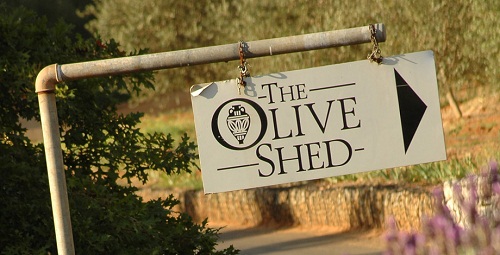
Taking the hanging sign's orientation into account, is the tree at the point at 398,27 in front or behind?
behind

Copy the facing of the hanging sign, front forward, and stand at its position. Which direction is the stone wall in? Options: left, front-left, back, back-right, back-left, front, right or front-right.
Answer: back

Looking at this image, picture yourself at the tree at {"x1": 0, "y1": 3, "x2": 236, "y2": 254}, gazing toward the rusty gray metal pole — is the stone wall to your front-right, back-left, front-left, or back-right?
back-left

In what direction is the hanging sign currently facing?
toward the camera
